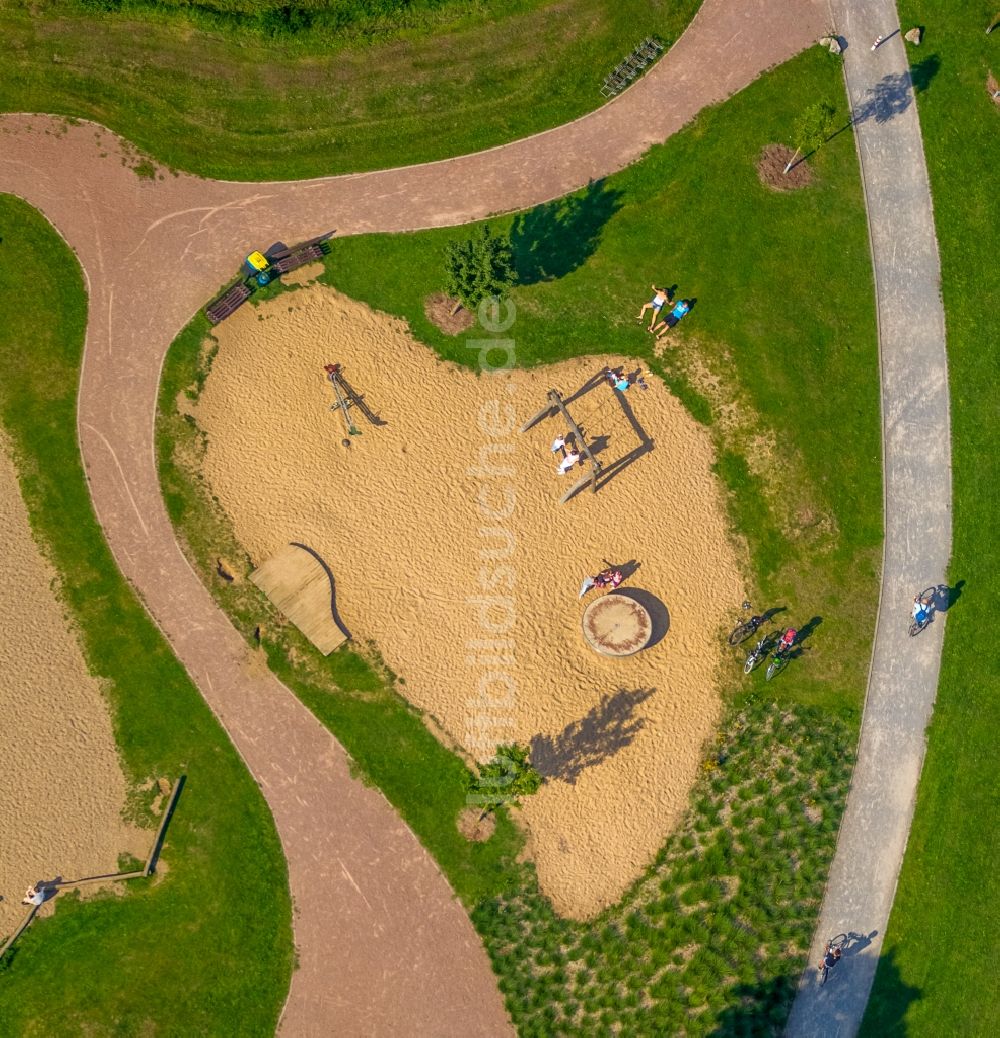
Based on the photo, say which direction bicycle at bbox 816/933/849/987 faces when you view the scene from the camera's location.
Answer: facing away from the viewer and to the right of the viewer

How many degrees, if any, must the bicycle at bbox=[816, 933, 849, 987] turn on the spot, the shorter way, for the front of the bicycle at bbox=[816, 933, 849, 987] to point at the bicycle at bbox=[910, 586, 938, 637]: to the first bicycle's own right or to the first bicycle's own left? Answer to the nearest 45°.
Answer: approximately 45° to the first bicycle's own right
